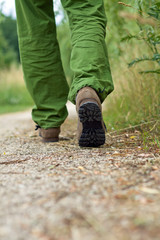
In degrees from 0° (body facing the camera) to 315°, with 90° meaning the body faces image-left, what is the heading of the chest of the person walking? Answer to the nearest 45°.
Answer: approximately 180°
